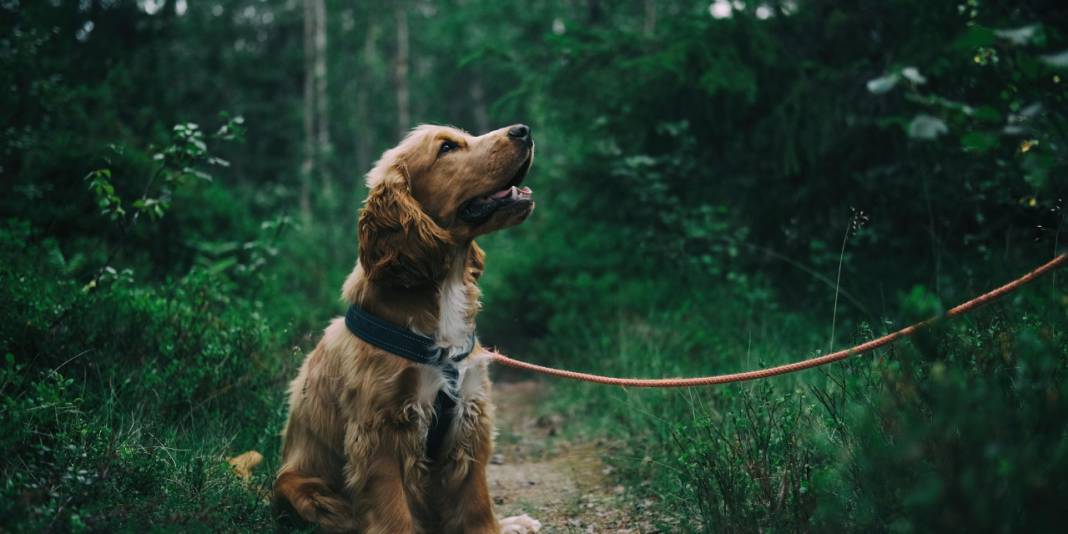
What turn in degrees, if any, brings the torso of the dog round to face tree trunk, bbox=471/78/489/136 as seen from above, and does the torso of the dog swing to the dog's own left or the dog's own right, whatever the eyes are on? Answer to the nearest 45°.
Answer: approximately 135° to the dog's own left

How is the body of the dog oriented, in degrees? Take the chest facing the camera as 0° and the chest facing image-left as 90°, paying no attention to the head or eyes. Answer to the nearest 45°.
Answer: approximately 315°

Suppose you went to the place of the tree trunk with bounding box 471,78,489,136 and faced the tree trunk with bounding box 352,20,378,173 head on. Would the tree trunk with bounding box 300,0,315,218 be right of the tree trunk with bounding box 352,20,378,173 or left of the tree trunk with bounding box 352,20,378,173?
left

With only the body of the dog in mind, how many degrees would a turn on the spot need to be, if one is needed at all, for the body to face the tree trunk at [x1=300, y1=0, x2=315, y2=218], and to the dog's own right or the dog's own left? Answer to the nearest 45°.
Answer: approximately 135° to the dog's own left

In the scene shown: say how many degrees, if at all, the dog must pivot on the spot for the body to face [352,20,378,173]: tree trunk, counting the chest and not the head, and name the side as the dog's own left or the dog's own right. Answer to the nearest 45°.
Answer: approximately 135° to the dog's own left
